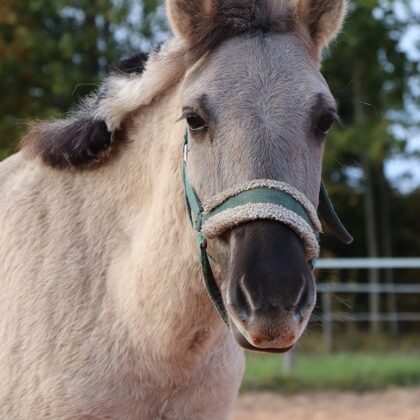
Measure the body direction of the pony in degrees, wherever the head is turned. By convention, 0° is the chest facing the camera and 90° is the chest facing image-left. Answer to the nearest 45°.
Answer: approximately 315°

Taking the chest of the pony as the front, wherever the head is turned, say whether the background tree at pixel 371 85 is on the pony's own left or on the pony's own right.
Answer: on the pony's own left
